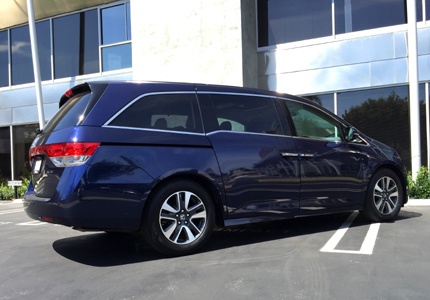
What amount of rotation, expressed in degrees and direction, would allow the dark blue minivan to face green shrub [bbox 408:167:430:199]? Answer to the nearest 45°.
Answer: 0° — it already faces it

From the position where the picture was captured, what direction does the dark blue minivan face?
facing away from the viewer and to the right of the viewer

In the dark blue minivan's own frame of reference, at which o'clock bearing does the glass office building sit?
The glass office building is roughly at 11 o'clock from the dark blue minivan.

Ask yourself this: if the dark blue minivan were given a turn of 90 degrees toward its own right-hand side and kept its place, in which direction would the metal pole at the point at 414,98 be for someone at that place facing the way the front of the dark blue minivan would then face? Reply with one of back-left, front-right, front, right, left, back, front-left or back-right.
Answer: left
